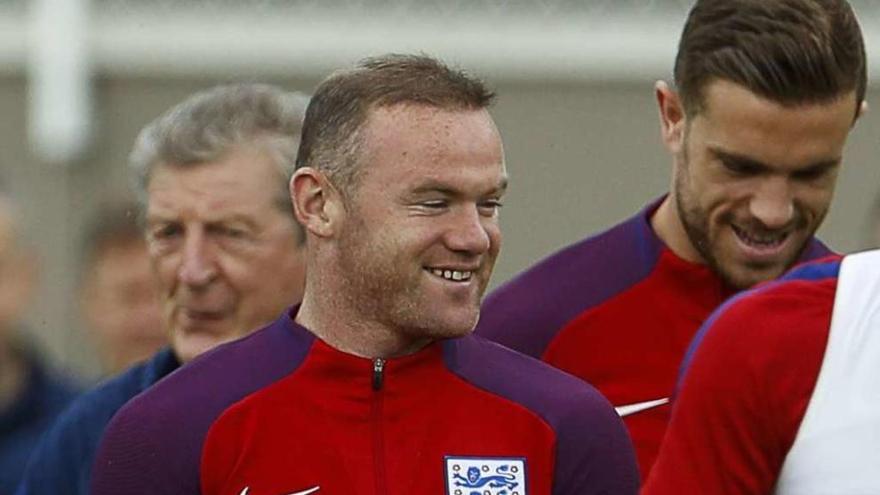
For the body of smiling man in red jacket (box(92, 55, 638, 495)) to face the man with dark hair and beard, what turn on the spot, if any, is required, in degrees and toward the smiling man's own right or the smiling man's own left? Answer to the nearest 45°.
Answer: approximately 135° to the smiling man's own left

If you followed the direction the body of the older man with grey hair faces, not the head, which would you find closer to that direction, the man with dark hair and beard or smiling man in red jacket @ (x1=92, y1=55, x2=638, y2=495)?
the smiling man in red jacket

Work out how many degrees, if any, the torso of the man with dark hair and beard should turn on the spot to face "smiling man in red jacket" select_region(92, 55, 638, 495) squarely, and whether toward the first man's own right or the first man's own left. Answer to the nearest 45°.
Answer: approximately 90° to the first man's own right

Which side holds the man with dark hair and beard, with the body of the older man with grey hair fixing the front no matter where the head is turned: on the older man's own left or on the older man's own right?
on the older man's own left

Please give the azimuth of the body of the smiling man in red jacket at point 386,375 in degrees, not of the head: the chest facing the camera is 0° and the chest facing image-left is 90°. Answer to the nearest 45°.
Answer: approximately 0°

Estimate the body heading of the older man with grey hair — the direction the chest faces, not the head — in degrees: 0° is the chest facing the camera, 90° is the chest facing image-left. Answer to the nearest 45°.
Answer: approximately 45°

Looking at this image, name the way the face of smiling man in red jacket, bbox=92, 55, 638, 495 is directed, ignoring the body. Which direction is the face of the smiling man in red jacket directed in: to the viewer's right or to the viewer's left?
to the viewer's right
